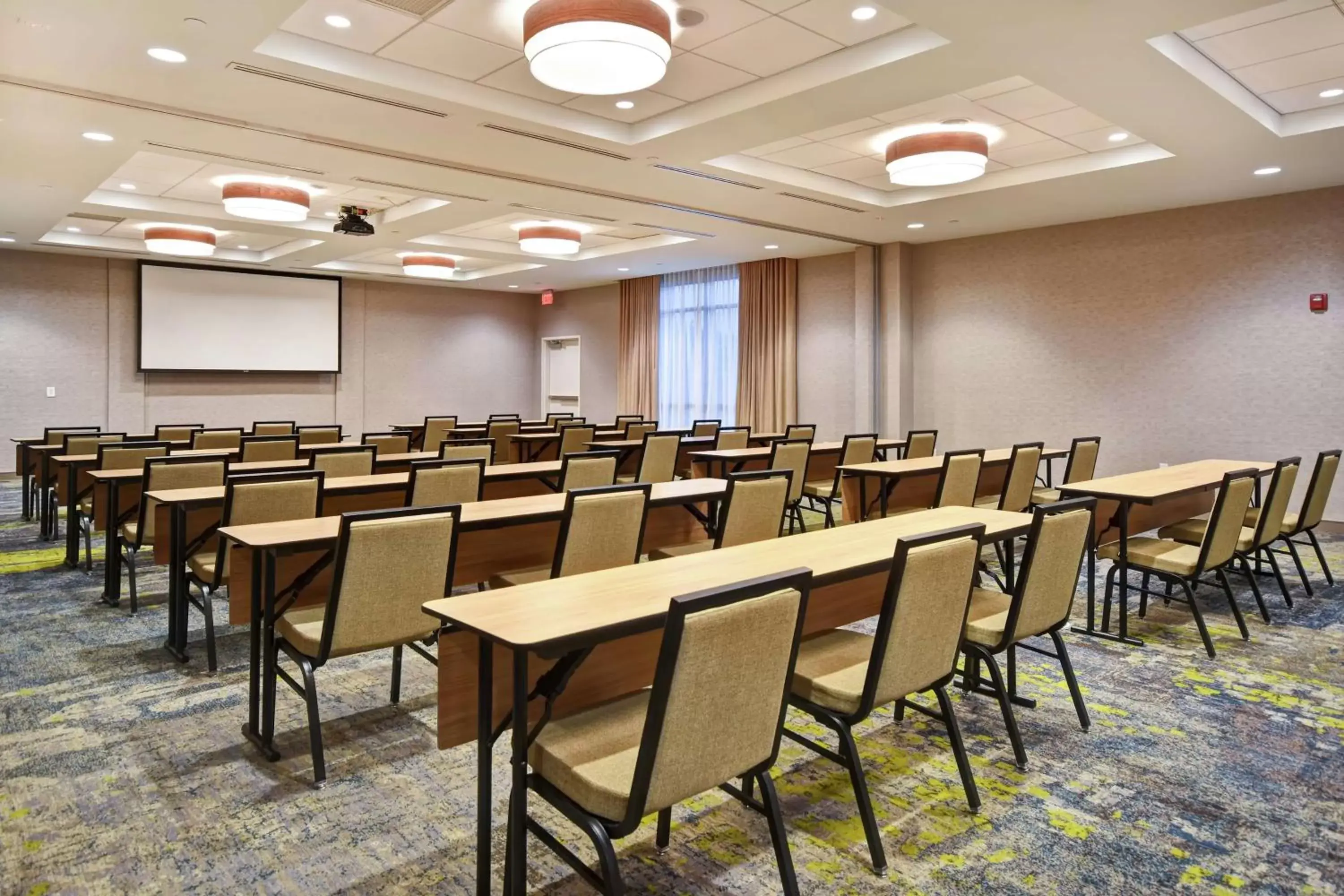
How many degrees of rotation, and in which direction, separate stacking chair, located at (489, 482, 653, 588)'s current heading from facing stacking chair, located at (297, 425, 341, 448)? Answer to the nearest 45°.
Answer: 0° — it already faces it

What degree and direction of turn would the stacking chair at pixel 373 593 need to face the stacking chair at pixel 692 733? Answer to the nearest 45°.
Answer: approximately 180°

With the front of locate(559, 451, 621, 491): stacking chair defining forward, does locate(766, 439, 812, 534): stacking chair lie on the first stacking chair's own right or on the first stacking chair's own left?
on the first stacking chair's own right

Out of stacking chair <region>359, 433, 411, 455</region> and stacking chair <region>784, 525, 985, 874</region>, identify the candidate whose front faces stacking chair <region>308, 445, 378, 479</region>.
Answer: stacking chair <region>784, 525, 985, 874</region>

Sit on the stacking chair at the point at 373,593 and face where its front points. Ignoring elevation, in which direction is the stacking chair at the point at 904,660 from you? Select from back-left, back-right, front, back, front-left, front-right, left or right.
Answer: back

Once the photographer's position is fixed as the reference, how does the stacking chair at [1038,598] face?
facing away from the viewer and to the left of the viewer

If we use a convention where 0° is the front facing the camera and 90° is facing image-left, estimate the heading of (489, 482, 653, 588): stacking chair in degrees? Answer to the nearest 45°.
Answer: approximately 135°

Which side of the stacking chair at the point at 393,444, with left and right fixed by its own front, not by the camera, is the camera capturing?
back

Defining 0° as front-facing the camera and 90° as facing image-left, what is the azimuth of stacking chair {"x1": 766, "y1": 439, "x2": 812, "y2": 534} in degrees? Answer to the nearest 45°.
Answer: approximately 135°

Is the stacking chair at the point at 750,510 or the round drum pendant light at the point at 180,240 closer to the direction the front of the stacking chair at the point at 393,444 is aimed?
the round drum pendant light
